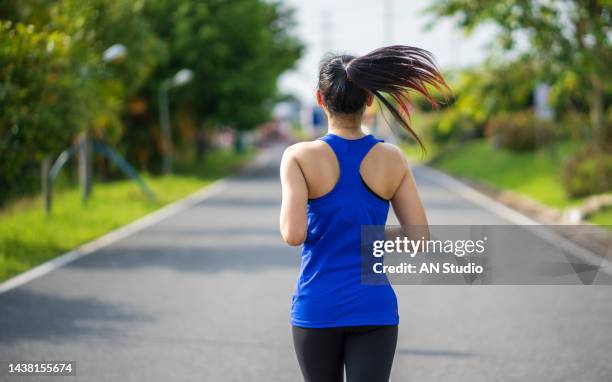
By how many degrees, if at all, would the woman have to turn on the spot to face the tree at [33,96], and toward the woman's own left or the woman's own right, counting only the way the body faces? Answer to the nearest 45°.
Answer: approximately 45° to the woman's own left

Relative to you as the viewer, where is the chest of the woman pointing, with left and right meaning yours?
facing away from the viewer

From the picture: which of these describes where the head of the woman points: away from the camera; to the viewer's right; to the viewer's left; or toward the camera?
away from the camera

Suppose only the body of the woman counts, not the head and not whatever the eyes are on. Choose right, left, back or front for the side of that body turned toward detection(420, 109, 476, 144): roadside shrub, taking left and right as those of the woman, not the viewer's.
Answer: front

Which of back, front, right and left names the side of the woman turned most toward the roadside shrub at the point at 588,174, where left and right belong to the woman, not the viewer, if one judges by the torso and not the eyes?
front

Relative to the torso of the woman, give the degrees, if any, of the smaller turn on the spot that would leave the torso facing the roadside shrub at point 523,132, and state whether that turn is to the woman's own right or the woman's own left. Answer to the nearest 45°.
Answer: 0° — they already face it
